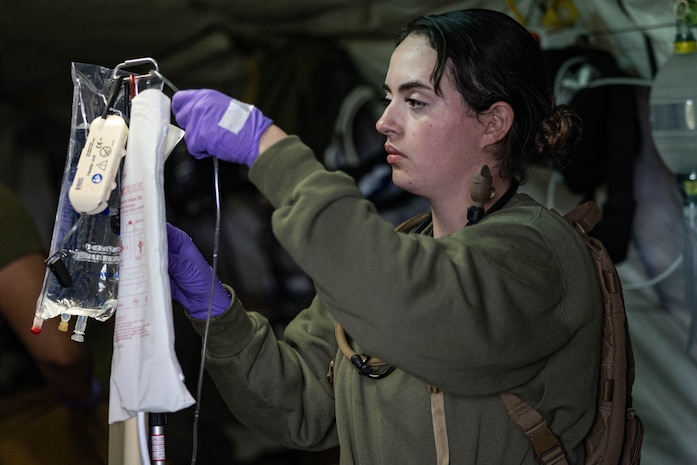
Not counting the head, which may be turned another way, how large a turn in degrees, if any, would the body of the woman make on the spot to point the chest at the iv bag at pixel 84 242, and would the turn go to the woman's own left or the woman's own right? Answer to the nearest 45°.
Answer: approximately 45° to the woman's own right

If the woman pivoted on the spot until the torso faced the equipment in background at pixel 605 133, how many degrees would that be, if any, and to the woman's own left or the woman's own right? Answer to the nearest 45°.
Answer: approximately 180°

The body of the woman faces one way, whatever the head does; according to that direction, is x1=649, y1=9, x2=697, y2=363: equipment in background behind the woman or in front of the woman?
behind

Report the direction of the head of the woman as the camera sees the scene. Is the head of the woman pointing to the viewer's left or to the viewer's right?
to the viewer's left

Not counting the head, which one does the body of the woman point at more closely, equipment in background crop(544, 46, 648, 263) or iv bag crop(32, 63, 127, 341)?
the iv bag

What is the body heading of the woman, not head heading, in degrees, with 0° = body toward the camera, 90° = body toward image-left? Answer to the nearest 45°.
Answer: approximately 45°
